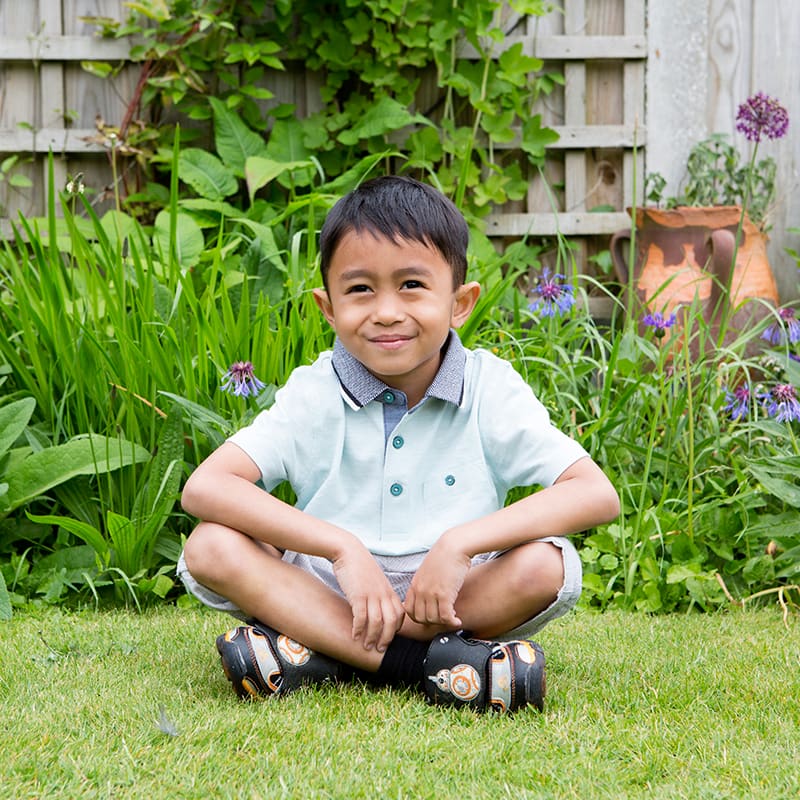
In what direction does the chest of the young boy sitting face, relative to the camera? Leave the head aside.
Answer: toward the camera

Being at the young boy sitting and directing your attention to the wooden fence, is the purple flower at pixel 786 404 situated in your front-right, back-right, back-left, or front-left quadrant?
front-right

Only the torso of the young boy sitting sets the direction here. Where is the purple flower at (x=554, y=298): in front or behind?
behind

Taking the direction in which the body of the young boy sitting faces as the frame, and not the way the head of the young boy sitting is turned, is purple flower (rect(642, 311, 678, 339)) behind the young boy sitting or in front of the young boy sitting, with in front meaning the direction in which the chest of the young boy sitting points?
behind

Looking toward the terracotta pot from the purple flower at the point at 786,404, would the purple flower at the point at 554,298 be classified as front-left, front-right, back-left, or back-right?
front-left

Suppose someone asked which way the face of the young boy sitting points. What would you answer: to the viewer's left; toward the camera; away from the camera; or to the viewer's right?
toward the camera

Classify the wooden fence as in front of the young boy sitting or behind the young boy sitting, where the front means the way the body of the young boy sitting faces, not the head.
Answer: behind
